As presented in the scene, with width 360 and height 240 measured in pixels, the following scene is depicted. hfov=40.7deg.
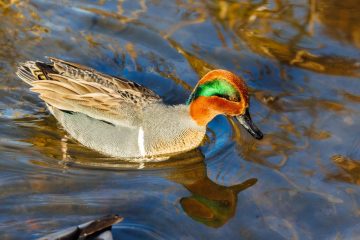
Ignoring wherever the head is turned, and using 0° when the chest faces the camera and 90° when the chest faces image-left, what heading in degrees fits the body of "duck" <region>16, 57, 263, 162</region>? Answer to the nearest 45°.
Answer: approximately 270°
